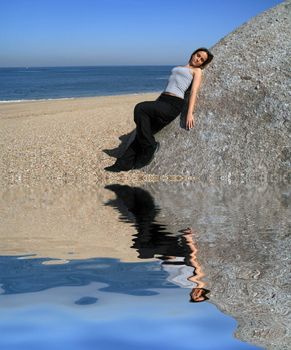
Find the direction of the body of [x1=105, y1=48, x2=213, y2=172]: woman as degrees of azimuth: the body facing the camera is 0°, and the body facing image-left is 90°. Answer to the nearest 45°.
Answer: approximately 45°
